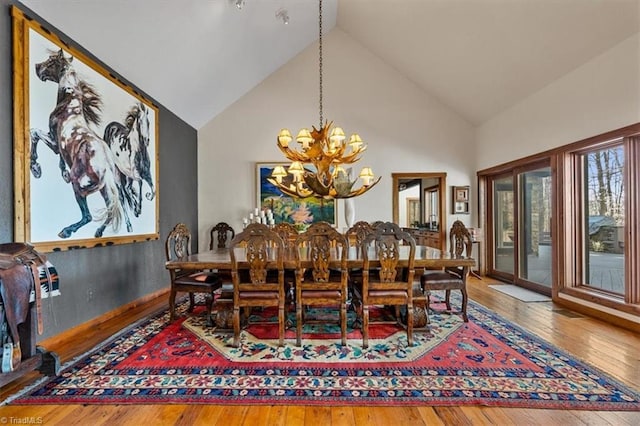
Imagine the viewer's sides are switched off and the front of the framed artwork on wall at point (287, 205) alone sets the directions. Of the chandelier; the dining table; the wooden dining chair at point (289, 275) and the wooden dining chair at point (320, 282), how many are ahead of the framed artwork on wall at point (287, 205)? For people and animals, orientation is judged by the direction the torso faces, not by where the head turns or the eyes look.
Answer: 4

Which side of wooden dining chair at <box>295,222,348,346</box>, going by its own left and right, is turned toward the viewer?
back

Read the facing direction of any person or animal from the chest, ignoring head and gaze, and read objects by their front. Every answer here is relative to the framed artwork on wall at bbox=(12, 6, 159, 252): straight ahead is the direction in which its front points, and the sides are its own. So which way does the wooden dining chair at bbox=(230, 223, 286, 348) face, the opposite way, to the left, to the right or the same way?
to the left

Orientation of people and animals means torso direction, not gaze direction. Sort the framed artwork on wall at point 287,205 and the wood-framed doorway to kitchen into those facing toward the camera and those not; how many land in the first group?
2

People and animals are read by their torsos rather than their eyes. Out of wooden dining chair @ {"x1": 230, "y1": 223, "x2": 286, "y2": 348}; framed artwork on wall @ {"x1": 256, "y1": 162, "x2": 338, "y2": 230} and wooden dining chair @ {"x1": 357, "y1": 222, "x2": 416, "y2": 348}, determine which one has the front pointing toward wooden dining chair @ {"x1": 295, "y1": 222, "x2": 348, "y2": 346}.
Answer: the framed artwork on wall

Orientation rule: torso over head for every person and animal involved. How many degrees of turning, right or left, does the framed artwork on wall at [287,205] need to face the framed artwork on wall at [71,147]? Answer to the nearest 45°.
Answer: approximately 45° to its right

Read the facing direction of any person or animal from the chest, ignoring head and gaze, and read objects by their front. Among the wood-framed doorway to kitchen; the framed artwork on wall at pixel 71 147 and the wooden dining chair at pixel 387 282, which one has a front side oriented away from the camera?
the wooden dining chair

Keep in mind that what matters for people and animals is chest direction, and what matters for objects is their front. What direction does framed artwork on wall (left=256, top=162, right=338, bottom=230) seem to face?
toward the camera

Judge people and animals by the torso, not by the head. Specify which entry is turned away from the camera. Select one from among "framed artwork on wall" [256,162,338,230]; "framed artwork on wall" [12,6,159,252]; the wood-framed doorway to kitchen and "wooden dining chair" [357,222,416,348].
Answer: the wooden dining chair

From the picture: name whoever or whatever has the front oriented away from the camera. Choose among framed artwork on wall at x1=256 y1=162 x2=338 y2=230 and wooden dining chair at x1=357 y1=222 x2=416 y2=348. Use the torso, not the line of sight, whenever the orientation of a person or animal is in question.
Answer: the wooden dining chair

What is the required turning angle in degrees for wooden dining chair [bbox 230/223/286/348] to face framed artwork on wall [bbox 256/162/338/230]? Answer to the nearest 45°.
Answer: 0° — it already faces it

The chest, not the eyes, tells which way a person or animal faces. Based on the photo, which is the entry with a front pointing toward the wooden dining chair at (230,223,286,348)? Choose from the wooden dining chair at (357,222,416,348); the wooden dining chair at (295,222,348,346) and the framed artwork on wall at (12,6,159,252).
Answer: the framed artwork on wall

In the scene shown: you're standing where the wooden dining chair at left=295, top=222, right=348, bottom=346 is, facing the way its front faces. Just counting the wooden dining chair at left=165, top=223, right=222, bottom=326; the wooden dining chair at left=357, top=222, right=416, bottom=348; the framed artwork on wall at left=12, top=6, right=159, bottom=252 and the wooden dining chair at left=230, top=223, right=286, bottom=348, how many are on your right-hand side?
1

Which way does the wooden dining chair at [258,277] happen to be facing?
away from the camera

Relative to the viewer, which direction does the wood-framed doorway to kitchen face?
toward the camera

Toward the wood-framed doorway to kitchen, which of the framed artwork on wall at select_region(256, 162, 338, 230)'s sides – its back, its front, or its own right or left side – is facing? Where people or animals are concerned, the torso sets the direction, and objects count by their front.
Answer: left

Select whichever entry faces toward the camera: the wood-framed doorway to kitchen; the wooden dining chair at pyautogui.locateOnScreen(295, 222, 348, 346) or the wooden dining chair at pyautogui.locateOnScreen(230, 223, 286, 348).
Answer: the wood-framed doorway to kitchen
